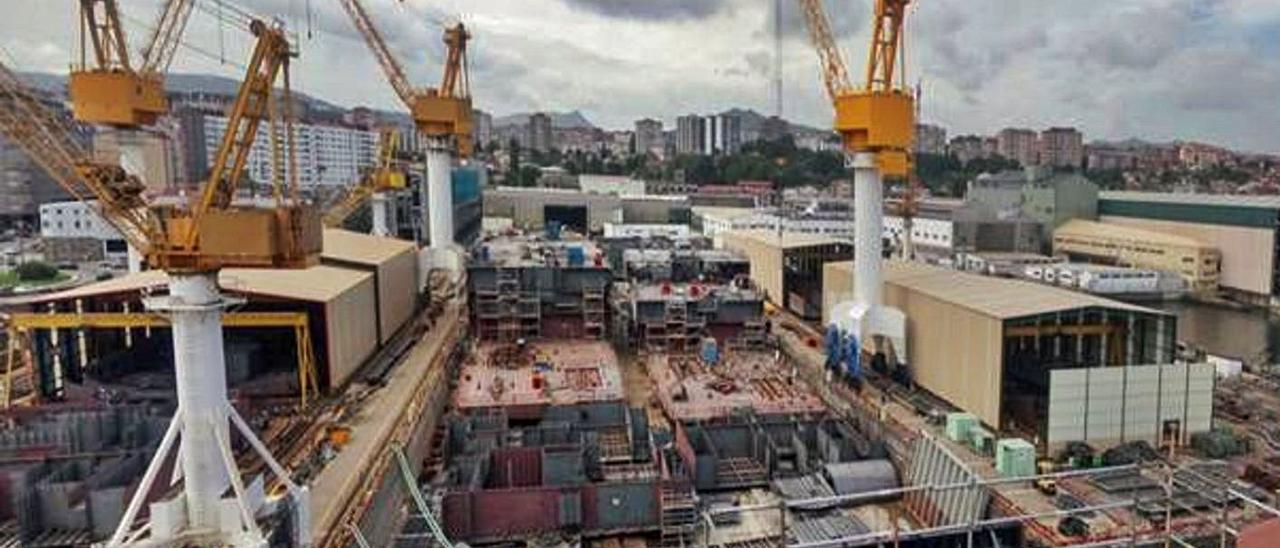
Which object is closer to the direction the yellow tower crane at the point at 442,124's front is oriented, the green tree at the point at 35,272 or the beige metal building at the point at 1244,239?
the green tree

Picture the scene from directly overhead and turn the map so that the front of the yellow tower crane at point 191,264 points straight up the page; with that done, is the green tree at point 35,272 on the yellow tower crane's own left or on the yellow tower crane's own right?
on the yellow tower crane's own right

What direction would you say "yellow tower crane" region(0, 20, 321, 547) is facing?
to the viewer's left

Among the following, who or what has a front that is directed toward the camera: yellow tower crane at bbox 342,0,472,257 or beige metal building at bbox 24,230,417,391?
the beige metal building

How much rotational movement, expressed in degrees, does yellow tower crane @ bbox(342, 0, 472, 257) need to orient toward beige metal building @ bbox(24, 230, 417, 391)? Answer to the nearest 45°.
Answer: approximately 90° to its left

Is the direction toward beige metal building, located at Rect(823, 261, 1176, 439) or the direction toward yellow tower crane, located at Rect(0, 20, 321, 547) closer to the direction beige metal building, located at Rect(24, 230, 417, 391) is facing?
the yellow tower crane

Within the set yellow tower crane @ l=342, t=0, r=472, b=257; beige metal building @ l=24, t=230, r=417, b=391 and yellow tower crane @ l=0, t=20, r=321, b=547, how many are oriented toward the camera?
1

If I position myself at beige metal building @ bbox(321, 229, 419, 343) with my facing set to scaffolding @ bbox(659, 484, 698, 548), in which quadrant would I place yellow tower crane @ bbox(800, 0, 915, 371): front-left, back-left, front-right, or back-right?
front-left

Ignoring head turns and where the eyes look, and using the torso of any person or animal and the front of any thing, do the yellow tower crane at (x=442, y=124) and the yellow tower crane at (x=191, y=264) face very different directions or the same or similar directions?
same or similar directions

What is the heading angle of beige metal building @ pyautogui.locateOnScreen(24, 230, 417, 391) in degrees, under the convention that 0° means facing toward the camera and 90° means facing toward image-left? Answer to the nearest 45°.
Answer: approximately 0°

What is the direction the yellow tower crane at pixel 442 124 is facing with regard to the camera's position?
facing to the left of the viewer
